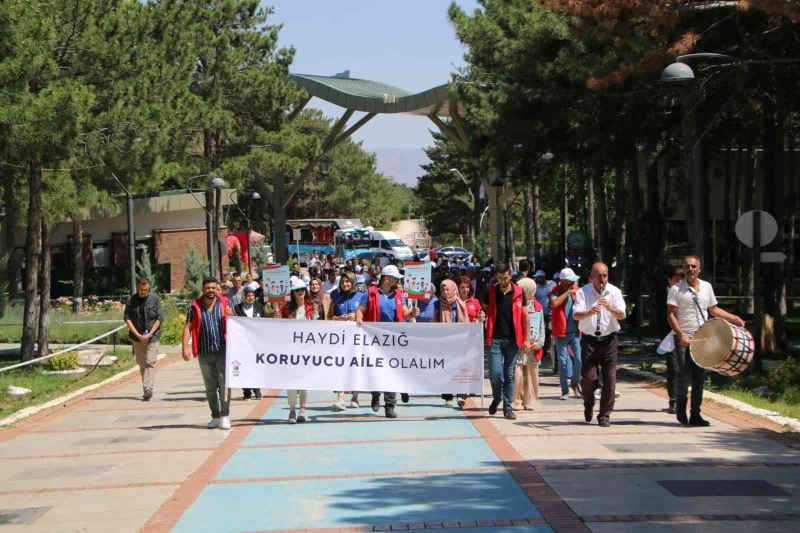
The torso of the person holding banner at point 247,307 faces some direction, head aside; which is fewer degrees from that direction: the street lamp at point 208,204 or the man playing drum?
the man playing drum

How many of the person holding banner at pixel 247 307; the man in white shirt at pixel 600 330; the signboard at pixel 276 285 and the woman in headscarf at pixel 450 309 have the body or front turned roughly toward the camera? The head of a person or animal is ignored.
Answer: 4

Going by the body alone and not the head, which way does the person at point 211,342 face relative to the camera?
toward the camera

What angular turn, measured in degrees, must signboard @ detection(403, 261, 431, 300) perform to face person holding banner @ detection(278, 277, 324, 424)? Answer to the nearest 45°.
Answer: approximately 45° to its right

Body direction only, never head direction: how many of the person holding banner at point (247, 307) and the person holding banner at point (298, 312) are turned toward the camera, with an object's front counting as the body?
2

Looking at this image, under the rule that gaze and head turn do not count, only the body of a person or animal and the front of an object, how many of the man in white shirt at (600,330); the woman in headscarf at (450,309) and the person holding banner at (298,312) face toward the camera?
3

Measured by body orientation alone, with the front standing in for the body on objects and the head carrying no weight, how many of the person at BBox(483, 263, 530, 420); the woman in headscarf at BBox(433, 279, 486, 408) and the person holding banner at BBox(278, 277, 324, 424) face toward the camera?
3

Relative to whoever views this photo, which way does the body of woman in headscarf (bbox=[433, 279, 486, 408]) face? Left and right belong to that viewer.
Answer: facing the viewer

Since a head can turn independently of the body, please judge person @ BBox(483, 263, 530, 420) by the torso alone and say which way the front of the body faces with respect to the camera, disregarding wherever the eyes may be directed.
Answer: toward the camera

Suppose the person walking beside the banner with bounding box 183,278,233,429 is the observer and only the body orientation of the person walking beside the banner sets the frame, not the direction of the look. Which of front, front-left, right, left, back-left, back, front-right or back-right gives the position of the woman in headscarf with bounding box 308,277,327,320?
back-left

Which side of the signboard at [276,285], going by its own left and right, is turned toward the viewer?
front
